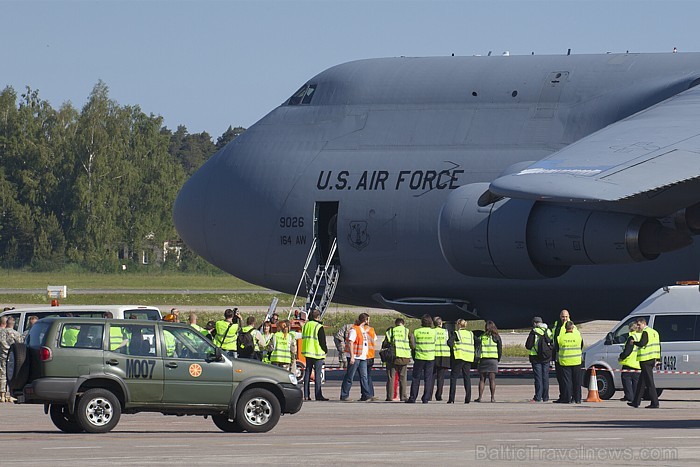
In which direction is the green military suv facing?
to the viewer's right

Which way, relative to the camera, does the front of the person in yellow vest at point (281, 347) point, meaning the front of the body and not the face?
away from the camera

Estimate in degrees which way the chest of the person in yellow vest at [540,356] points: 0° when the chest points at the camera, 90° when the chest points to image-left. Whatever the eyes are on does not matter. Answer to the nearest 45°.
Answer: approximately 135°

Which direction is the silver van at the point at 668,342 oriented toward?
to the viewer's left

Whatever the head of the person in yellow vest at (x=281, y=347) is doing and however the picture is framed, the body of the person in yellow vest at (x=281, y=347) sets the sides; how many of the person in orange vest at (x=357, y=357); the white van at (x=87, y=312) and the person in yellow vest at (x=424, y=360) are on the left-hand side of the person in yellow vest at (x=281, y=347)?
1

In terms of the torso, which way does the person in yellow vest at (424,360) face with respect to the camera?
away from the camera

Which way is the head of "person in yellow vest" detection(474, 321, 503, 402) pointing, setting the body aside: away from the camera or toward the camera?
away from the camera
